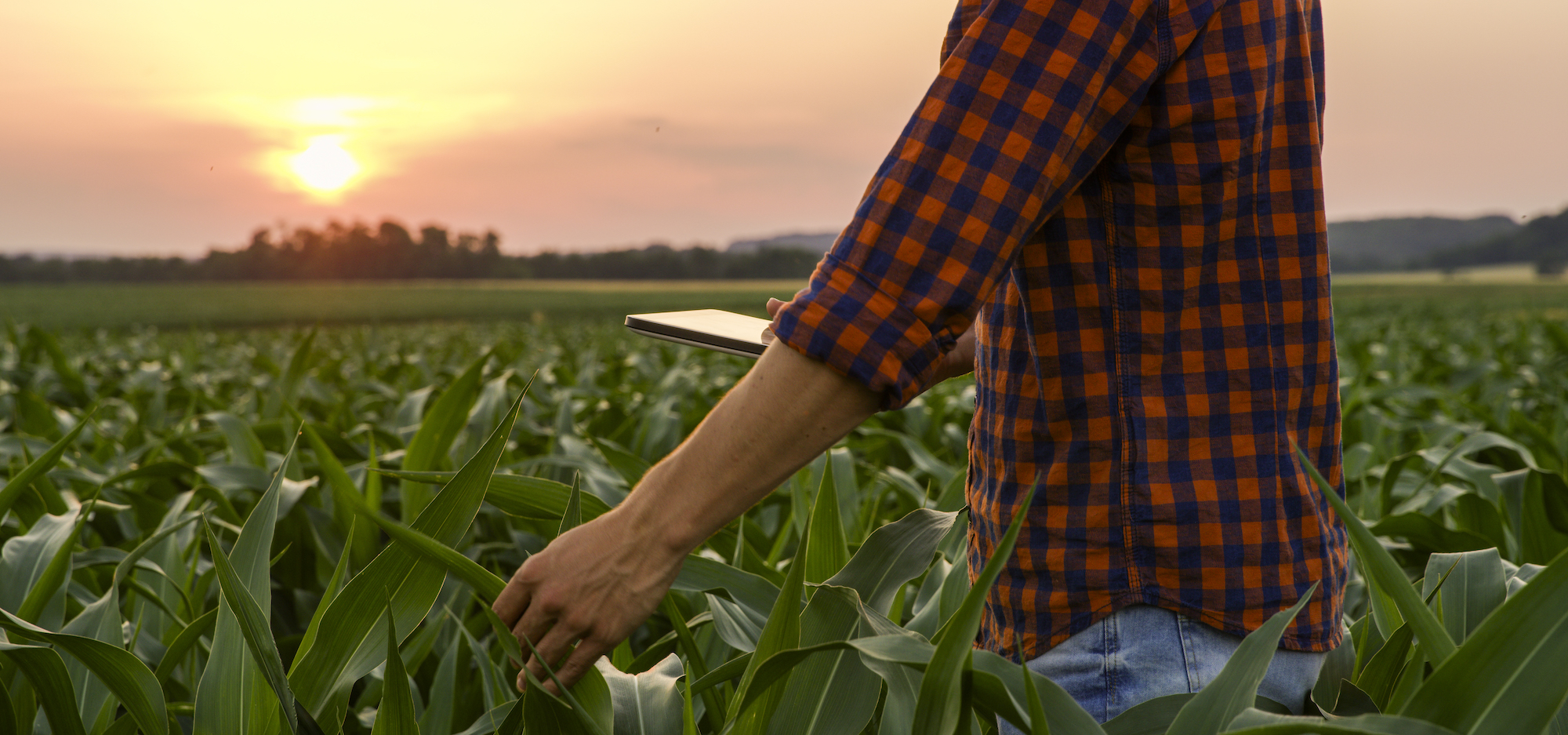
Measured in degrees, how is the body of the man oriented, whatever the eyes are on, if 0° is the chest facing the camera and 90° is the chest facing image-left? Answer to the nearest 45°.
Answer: approximately 90°
